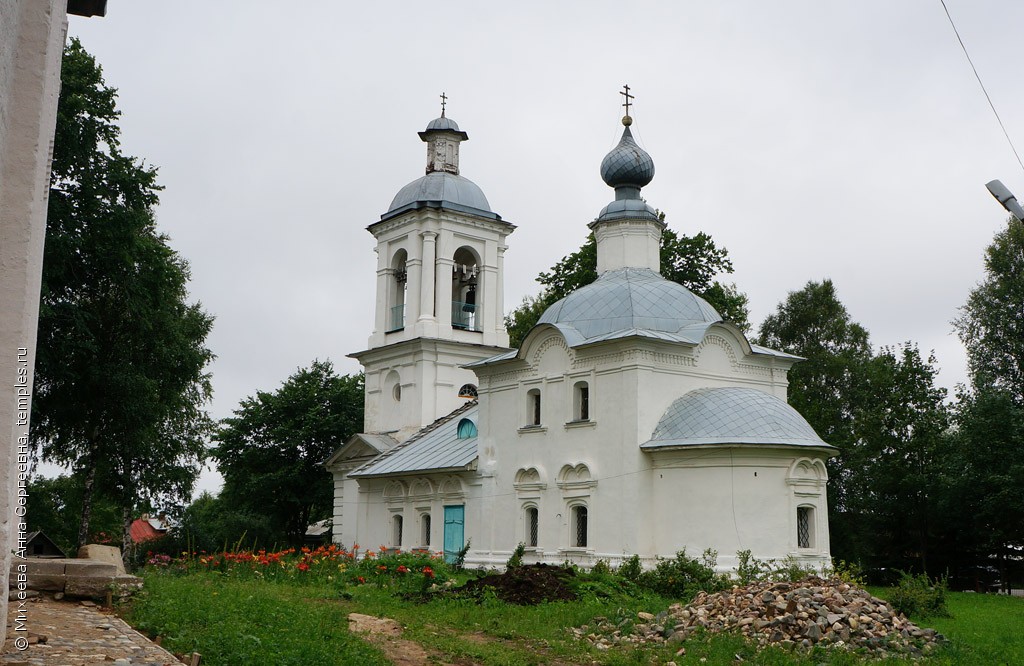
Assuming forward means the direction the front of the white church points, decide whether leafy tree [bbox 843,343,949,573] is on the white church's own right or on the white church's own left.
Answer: on the white church's own right

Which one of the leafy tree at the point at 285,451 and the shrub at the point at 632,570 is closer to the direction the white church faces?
the leafy tree

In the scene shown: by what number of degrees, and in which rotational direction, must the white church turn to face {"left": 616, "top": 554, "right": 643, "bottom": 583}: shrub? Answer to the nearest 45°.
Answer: approximately 135° to its left

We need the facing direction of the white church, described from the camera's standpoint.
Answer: facing away from the viewer and to the left of the viewer

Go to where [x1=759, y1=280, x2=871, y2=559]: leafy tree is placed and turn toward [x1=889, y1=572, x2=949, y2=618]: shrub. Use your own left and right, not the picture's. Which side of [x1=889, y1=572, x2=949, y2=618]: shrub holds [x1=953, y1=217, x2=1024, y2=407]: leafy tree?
left

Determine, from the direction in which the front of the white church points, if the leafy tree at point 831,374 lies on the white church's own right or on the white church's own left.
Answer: on the white church's own right

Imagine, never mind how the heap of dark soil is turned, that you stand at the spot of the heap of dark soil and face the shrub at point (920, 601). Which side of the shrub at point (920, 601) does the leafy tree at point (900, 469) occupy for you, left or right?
left

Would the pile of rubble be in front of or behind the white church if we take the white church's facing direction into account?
behind

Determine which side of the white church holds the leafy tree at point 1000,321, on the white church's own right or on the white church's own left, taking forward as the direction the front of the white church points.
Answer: on the white church's own right
